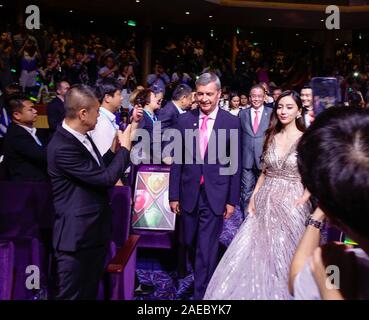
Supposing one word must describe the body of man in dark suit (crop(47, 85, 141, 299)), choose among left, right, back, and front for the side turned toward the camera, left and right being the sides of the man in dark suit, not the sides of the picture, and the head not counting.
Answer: right

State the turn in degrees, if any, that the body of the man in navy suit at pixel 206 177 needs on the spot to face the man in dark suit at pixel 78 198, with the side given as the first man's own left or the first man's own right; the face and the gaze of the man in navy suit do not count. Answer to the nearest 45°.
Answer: approximately 45° to the first man's own right

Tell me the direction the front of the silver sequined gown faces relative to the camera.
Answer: toward the camera

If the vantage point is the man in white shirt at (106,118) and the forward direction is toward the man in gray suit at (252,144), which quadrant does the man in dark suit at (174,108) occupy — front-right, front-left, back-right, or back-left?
front-left

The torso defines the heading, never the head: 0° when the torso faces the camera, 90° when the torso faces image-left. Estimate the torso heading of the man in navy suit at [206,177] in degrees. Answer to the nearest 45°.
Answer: approximately 0°

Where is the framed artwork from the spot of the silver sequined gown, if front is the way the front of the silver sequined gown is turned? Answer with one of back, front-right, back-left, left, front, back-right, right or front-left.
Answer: back-right

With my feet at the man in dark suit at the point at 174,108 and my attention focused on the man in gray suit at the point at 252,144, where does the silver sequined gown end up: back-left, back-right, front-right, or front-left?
front-right

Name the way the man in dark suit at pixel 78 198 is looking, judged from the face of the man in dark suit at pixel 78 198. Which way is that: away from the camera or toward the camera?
away from the camera

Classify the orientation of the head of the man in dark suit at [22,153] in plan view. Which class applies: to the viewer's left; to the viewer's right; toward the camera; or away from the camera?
to the viewer's right

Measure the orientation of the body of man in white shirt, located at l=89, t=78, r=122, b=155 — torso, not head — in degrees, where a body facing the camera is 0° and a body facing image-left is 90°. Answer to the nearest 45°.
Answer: approximately 270°
